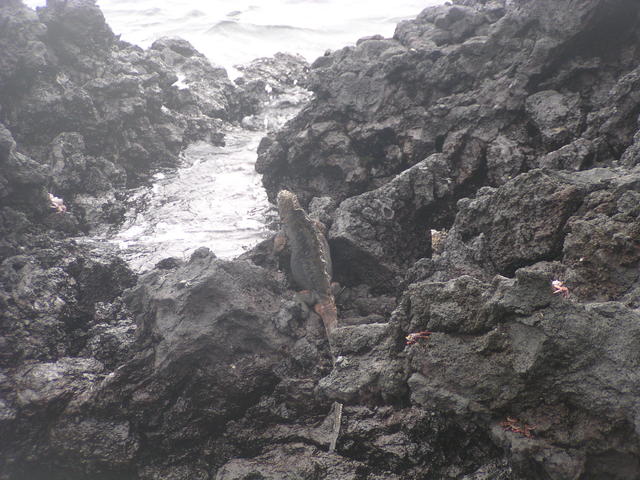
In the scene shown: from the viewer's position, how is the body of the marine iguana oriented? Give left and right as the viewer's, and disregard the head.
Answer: facing away from the viewer and to the left of the viewer

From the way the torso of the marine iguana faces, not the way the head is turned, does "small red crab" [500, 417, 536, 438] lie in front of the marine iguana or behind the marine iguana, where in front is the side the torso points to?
behind

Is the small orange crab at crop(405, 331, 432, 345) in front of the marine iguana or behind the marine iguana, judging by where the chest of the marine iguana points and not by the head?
behind

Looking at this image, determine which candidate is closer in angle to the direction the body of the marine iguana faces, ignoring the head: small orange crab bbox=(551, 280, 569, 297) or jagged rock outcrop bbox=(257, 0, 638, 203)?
the jagged rock outcrop

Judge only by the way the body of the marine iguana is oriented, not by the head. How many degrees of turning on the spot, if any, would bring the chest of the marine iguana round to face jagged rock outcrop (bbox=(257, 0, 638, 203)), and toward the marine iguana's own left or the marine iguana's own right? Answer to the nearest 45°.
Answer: approximately 90° to the marine iguana's own right

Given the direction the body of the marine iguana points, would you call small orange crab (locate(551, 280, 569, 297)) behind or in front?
behind
